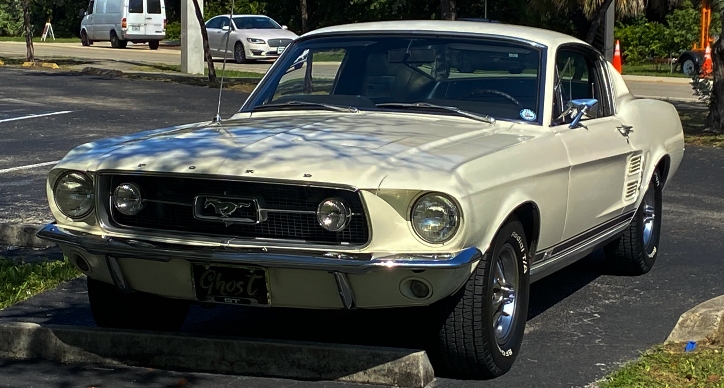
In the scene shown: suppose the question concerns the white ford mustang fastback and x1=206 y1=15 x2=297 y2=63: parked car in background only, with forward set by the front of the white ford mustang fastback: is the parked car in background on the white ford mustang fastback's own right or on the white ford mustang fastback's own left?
on the white ford mustang fastback's own right

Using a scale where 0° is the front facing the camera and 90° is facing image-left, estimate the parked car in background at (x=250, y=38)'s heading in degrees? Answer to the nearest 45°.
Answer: approximately 315°

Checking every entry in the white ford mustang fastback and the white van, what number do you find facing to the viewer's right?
0

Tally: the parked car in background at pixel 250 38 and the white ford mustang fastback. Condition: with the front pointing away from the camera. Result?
0

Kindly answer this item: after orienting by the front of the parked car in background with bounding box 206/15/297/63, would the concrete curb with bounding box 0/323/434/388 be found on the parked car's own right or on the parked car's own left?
on the parked car's own right

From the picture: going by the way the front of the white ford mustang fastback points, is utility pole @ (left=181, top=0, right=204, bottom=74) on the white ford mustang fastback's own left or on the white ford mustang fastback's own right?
on the white ford mustang fastback's own right

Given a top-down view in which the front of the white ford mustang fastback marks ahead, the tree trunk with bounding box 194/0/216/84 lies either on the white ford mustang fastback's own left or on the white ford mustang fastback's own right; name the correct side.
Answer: on the white ford mustang fastback's own right

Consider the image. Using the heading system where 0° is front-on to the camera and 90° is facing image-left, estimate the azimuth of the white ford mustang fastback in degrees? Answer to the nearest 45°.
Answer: approximately 45°

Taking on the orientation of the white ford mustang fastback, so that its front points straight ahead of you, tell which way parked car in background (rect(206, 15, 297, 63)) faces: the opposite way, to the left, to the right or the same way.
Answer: to the left

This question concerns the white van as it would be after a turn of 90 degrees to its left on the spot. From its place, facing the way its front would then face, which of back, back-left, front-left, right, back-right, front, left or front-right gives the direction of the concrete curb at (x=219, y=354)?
front-left

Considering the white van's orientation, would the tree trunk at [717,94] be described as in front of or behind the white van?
behind
